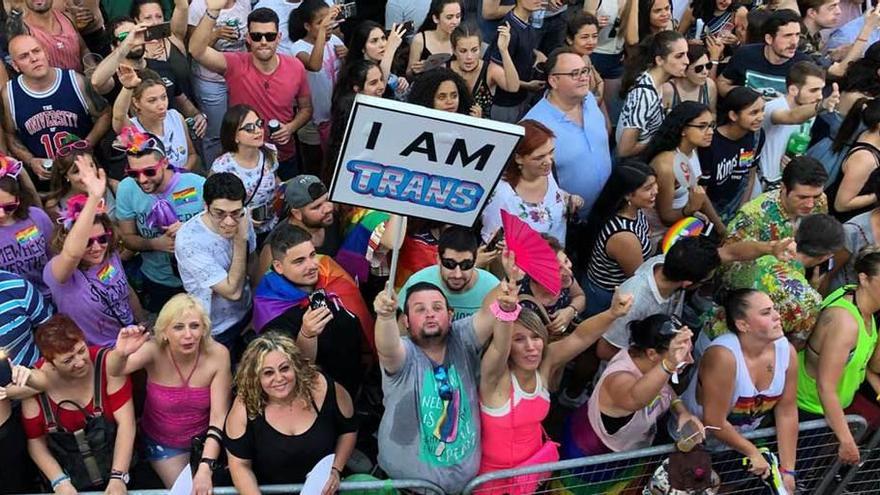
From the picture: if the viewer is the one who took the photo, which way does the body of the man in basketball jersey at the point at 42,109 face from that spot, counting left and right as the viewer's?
facing the viewer

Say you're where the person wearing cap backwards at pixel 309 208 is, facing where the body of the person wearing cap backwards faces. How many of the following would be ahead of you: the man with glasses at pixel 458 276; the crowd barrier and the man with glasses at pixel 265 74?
2

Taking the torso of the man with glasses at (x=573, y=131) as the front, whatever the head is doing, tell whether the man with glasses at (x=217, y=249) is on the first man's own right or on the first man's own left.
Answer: on the first man's own right

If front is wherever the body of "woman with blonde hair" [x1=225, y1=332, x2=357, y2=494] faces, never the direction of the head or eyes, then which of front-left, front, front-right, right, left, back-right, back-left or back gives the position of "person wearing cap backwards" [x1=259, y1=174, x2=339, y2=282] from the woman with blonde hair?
back

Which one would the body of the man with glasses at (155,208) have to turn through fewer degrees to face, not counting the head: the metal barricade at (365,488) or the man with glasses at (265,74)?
the metal barricade

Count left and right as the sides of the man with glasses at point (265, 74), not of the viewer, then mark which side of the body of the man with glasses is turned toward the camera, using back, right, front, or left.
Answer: front

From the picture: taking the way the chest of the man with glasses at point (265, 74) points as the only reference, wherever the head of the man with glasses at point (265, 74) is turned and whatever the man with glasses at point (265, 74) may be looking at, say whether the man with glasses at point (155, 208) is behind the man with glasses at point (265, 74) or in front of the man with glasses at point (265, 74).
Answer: in front

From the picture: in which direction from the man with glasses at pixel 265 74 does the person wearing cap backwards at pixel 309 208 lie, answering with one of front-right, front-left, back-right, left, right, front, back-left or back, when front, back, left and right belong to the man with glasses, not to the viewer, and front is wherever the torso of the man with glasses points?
front

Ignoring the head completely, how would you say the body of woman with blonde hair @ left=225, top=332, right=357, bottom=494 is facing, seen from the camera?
toward the camera

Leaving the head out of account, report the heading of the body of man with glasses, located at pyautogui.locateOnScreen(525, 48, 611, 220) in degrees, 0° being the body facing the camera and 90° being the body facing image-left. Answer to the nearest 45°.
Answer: approximately 315°
